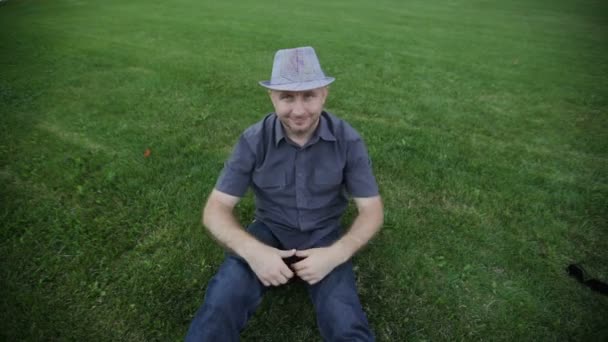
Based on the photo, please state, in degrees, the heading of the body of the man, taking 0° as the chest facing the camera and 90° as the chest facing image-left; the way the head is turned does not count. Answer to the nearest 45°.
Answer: approximately 0°

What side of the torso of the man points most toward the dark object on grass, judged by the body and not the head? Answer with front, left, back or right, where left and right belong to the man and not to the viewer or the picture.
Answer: left
